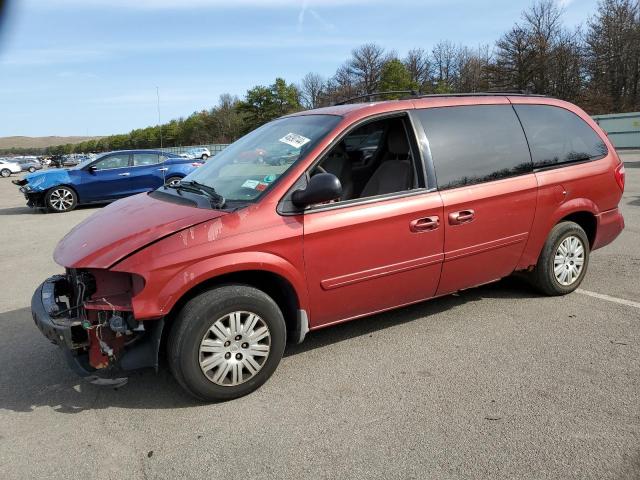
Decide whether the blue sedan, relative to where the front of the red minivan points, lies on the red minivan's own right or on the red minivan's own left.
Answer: on the red minivan's own right

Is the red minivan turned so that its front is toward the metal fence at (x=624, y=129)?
no

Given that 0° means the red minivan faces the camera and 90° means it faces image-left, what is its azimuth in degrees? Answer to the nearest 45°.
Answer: approximately 45°
